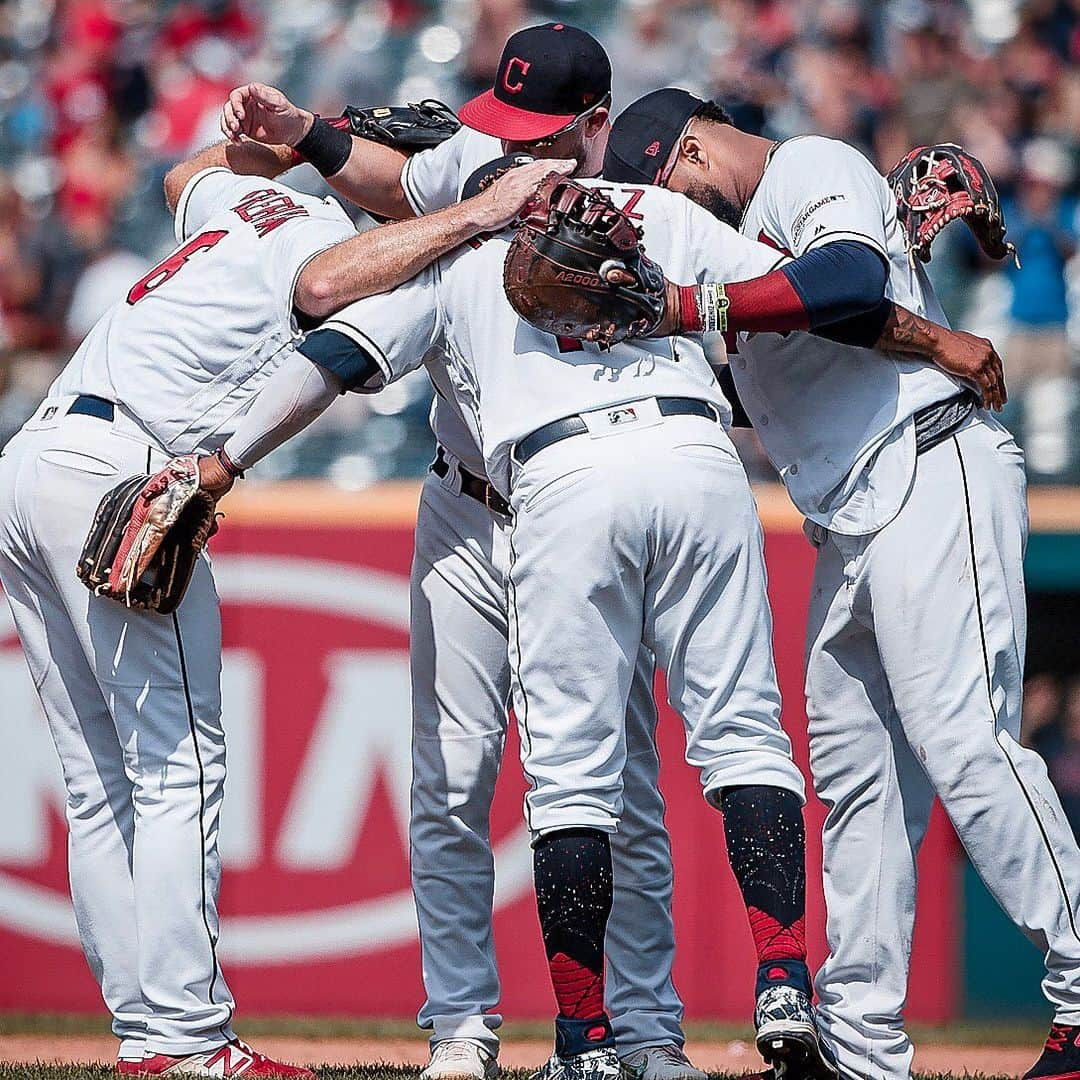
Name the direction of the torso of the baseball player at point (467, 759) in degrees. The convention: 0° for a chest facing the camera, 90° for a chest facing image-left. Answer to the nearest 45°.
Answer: approximately 0°

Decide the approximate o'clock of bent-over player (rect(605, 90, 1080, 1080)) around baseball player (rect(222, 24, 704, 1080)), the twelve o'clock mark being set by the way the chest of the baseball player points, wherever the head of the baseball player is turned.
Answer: The bent-over player is roughly at 10 o'clock from the baseball player.

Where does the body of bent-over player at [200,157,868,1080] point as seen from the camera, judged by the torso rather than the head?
away from the camera

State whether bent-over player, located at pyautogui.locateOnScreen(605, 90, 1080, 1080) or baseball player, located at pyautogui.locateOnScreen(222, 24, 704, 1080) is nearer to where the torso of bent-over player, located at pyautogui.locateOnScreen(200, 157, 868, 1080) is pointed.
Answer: the baseball player

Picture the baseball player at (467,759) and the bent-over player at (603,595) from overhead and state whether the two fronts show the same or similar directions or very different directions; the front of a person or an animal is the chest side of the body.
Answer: very different directions

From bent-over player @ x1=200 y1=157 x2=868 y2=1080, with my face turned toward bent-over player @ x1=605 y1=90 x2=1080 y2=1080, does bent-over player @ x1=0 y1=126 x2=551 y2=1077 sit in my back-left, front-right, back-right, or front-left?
back-left

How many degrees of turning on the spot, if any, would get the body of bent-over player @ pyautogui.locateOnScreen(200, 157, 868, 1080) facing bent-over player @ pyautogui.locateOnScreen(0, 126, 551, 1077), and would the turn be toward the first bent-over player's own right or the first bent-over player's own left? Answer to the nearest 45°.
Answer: approximately 45° to the first bent-over player's own left

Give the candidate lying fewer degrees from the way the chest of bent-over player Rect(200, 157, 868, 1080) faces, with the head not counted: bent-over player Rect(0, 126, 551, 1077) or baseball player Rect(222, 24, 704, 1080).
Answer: the baseball player

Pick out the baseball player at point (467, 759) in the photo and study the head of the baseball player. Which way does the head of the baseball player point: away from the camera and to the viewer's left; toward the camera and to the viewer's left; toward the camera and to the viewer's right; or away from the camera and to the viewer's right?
toward the camera and to the viewer's left

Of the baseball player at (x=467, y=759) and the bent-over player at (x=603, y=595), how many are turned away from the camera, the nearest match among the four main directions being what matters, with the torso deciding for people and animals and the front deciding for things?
1

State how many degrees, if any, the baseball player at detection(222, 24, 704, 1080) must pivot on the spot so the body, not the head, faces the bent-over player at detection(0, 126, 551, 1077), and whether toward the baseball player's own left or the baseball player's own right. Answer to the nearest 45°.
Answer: approximately 90° to the baseball player's own right

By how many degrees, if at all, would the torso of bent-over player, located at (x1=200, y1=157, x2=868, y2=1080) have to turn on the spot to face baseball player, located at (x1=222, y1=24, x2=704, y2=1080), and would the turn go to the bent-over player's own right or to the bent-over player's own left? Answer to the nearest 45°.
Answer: approximately 45° to the bent-over player's own left

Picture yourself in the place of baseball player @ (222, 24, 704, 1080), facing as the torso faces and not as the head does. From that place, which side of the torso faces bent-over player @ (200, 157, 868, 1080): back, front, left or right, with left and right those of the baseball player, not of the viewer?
front

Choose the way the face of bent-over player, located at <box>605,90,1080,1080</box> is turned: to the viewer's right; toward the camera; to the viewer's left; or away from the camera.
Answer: to the viewer's left

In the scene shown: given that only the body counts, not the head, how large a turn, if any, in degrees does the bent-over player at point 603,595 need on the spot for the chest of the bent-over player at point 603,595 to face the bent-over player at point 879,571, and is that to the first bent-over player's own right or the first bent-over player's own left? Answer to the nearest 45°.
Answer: approximately 45° to the first bent-over player's own right
